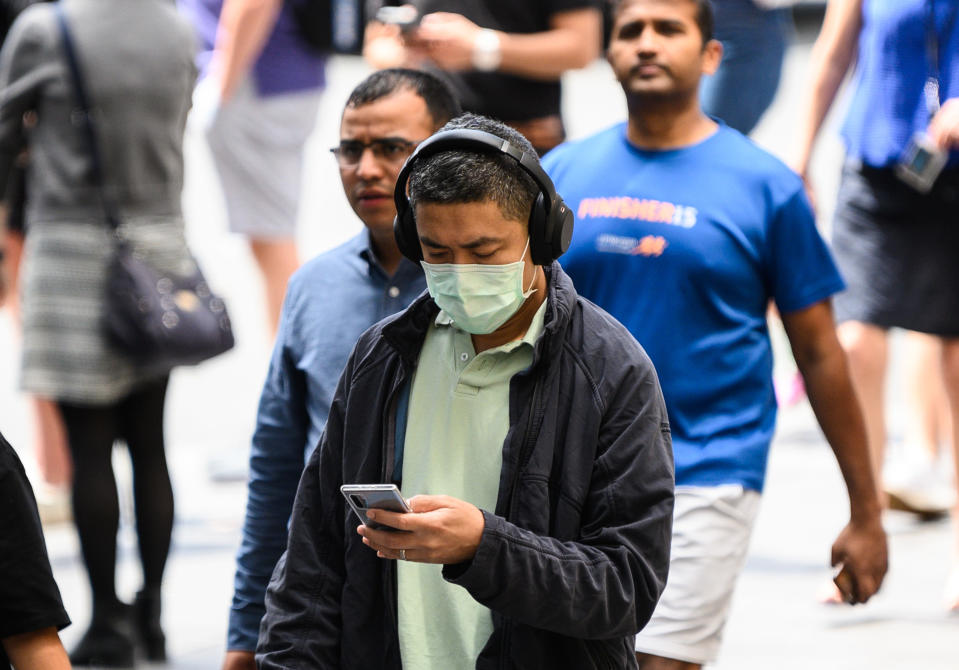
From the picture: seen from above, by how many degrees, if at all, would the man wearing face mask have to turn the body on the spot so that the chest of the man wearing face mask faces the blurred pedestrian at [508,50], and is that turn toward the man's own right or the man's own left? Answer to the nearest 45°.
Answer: approximately 135° to the man's own right

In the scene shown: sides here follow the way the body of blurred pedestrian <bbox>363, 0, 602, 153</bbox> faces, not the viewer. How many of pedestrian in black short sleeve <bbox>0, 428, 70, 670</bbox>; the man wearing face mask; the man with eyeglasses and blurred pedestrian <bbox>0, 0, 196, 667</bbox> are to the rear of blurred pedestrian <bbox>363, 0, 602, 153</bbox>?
0

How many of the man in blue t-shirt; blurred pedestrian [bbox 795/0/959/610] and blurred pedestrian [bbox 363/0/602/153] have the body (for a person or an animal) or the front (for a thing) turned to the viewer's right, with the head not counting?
0

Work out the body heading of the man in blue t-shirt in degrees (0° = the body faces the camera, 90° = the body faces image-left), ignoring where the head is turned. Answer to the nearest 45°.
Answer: approximately 45°

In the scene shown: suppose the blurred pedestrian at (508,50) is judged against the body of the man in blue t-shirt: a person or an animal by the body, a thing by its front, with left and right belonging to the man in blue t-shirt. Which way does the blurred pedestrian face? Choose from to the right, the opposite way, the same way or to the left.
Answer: the same way

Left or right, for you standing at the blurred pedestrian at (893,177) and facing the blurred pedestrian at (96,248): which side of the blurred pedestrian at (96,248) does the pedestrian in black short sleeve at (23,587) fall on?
left

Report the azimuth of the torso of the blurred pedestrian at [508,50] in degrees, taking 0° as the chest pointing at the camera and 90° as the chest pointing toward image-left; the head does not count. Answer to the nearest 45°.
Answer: approximately 45°

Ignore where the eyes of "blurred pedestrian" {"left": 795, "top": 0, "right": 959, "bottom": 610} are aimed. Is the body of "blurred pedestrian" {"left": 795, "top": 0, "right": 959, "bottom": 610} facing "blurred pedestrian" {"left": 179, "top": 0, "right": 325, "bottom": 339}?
no

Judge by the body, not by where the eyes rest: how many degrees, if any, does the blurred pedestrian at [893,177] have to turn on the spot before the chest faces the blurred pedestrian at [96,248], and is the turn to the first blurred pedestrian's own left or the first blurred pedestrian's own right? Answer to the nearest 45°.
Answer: approximately 45° to the first blurred pedestrian's own right

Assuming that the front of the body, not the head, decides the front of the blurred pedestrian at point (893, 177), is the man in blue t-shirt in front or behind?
in front

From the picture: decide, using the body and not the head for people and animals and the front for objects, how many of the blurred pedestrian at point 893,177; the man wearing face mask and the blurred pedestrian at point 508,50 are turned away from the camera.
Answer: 0

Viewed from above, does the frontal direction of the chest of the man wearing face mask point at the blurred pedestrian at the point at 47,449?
no

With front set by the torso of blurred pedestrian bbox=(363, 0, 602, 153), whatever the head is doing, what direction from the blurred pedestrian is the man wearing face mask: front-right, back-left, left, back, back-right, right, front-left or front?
front-left

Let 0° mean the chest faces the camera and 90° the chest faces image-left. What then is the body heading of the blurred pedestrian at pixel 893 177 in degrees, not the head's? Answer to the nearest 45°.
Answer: approximately 0°

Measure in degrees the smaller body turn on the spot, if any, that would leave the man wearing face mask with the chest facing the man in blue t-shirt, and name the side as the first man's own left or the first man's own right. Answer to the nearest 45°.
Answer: approximately 180°

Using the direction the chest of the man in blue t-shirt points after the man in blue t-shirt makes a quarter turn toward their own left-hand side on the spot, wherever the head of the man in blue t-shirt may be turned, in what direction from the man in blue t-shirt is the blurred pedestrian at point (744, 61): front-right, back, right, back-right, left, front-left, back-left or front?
back-left

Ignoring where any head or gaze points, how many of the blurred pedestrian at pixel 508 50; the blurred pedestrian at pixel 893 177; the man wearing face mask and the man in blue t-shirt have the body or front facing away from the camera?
0

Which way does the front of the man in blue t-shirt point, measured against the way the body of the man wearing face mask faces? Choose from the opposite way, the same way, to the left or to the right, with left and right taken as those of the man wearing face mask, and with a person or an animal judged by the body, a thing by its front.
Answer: the same way

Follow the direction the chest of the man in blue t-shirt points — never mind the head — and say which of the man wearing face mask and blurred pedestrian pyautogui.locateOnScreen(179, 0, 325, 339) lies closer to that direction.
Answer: the man wearing face mask

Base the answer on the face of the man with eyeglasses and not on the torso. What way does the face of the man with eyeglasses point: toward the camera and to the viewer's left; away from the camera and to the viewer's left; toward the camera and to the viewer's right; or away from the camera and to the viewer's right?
toward the camera and to the viewer's left
